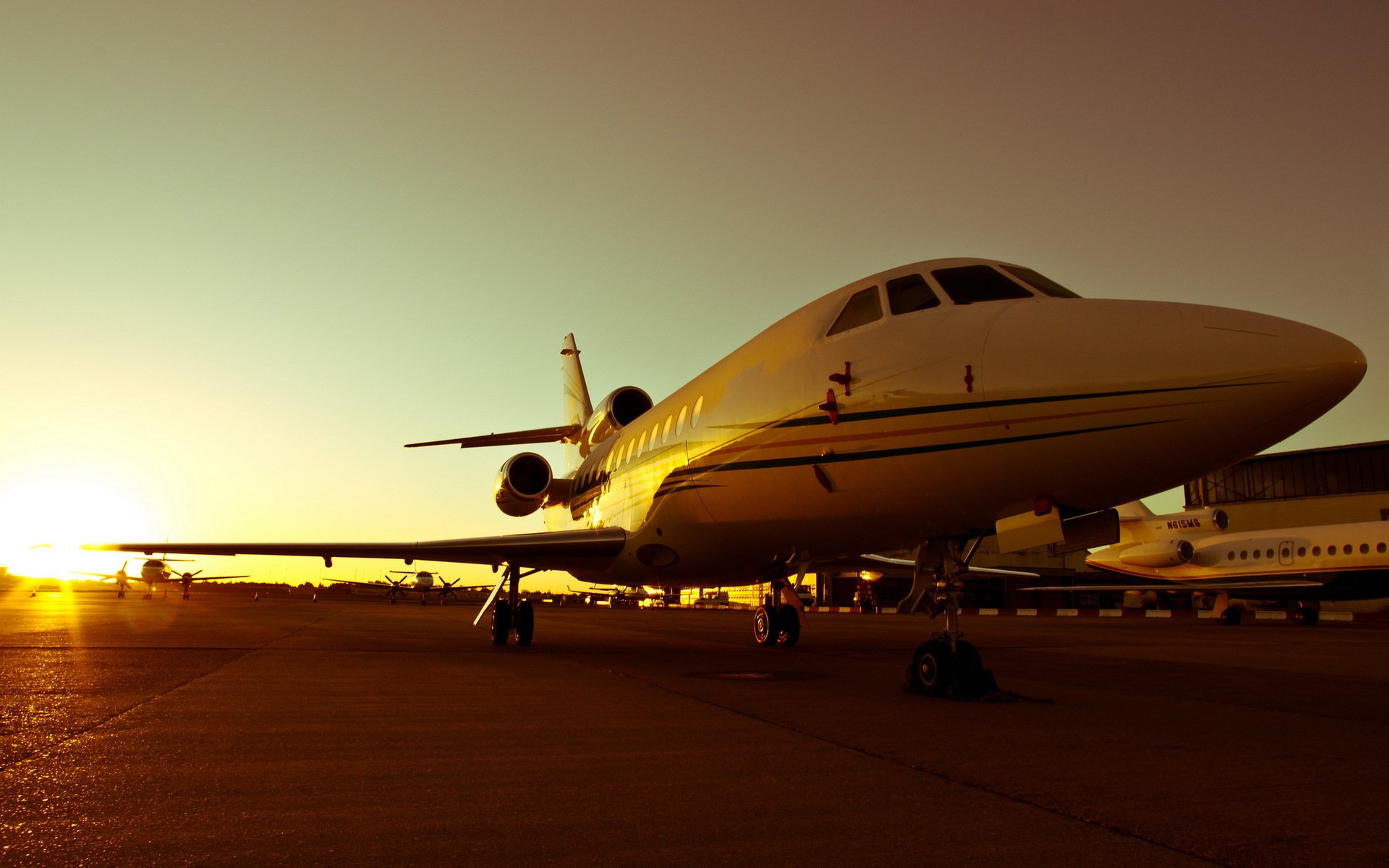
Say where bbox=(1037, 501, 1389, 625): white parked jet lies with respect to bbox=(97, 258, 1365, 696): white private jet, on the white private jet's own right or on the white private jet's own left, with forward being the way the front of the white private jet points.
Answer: on the white private jet's own left

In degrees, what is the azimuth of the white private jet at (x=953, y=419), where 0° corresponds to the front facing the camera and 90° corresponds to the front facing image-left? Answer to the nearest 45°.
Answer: approximately 315°
